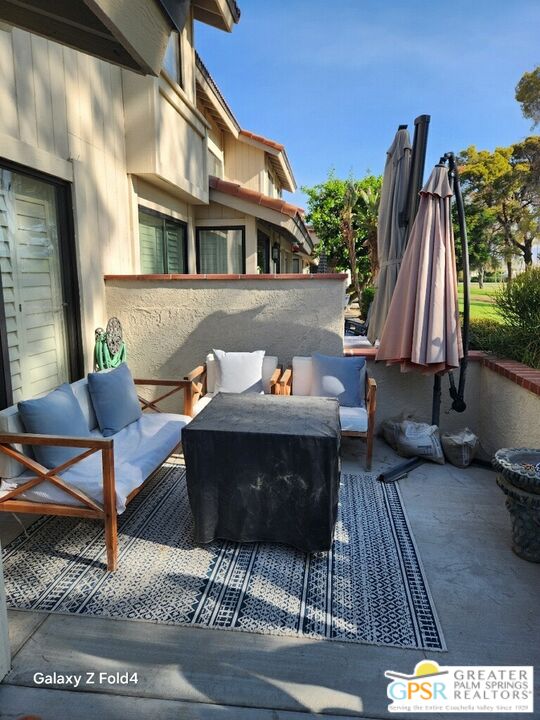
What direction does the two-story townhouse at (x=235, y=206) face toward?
to the viewer's right

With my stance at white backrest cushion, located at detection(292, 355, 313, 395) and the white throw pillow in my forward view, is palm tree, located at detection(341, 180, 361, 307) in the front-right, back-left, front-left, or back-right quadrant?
back-right

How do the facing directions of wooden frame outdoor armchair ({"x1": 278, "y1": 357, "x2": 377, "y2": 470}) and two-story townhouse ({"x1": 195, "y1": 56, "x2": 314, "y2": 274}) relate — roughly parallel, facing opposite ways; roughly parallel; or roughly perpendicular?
roughly perpendicular

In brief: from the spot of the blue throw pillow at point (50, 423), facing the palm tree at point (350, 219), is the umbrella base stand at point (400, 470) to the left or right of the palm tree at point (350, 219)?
right

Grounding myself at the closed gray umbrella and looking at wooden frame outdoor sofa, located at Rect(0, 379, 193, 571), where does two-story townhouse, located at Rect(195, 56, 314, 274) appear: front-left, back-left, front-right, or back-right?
back-right

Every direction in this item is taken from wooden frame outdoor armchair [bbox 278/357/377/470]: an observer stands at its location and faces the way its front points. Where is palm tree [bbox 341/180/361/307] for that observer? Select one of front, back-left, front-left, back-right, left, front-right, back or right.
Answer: back

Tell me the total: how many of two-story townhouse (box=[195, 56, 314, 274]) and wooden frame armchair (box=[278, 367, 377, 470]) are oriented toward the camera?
1

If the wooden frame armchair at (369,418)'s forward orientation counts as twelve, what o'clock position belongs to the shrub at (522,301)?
The shrub is roughly at 8 o'clock from the wooden frame armchair.

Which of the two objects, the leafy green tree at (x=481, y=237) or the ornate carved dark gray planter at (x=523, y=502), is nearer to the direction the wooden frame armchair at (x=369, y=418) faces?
the ornate carved dark gray planter

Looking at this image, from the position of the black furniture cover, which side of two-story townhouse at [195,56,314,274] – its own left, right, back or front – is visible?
right

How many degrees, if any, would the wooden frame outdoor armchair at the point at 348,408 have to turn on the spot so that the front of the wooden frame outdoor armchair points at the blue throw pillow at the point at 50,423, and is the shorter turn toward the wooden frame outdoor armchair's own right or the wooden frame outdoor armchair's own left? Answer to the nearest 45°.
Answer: approximately 45° to the wooden frame outdoor armchair's own right

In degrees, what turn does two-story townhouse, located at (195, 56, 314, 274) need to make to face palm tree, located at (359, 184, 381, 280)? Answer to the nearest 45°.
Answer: approximately 45° to its left

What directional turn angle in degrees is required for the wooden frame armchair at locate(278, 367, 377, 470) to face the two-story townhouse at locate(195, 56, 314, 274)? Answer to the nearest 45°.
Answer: approximately 135° to its right

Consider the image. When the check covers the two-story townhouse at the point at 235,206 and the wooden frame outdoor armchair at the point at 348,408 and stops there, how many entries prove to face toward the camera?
1

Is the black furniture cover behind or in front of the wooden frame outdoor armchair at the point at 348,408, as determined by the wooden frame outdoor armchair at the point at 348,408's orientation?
in front

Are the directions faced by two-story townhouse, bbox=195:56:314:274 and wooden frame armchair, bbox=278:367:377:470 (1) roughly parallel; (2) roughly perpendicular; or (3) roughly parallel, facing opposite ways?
roughly perpendicular

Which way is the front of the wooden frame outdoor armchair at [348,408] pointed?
toward the camera
